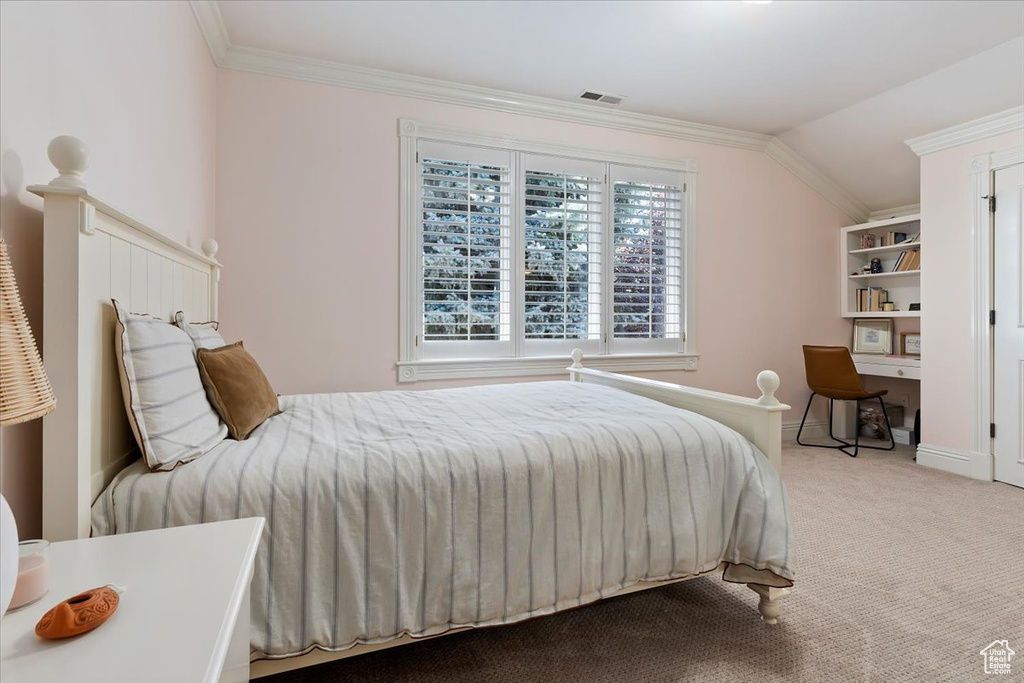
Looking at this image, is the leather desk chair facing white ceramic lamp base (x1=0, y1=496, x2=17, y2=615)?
no

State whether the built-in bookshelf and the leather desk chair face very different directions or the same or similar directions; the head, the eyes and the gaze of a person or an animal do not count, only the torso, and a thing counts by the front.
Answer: very different directions

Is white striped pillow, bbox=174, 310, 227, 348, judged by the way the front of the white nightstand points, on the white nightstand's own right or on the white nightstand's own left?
on the white nightstand's own left

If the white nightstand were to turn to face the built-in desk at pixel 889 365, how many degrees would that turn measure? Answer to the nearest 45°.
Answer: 0° — it already faces it

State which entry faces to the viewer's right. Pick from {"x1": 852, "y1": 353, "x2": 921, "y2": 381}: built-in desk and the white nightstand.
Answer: the white nightstand

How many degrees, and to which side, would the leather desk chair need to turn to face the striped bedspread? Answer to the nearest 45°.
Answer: approximately 135° to its right

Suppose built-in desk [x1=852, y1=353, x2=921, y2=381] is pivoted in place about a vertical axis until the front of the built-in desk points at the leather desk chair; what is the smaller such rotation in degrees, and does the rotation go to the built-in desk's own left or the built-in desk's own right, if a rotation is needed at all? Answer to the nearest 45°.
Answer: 0° — it already faces it

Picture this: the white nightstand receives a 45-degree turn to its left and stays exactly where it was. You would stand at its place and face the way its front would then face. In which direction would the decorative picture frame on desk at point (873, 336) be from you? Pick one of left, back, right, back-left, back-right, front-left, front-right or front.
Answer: front-right

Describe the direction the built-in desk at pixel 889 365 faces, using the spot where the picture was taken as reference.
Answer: facing the viewer and to the left of the viewer

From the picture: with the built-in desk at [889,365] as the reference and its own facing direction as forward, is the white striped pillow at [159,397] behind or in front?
in front

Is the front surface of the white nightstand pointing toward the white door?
yes

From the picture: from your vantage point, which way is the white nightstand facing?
to the viewer's right

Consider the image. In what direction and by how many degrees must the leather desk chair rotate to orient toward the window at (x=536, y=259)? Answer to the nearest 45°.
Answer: approximately 180°

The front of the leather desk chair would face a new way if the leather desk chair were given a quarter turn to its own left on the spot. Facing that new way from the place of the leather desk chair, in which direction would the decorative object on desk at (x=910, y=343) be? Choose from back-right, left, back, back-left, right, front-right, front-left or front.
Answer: right
